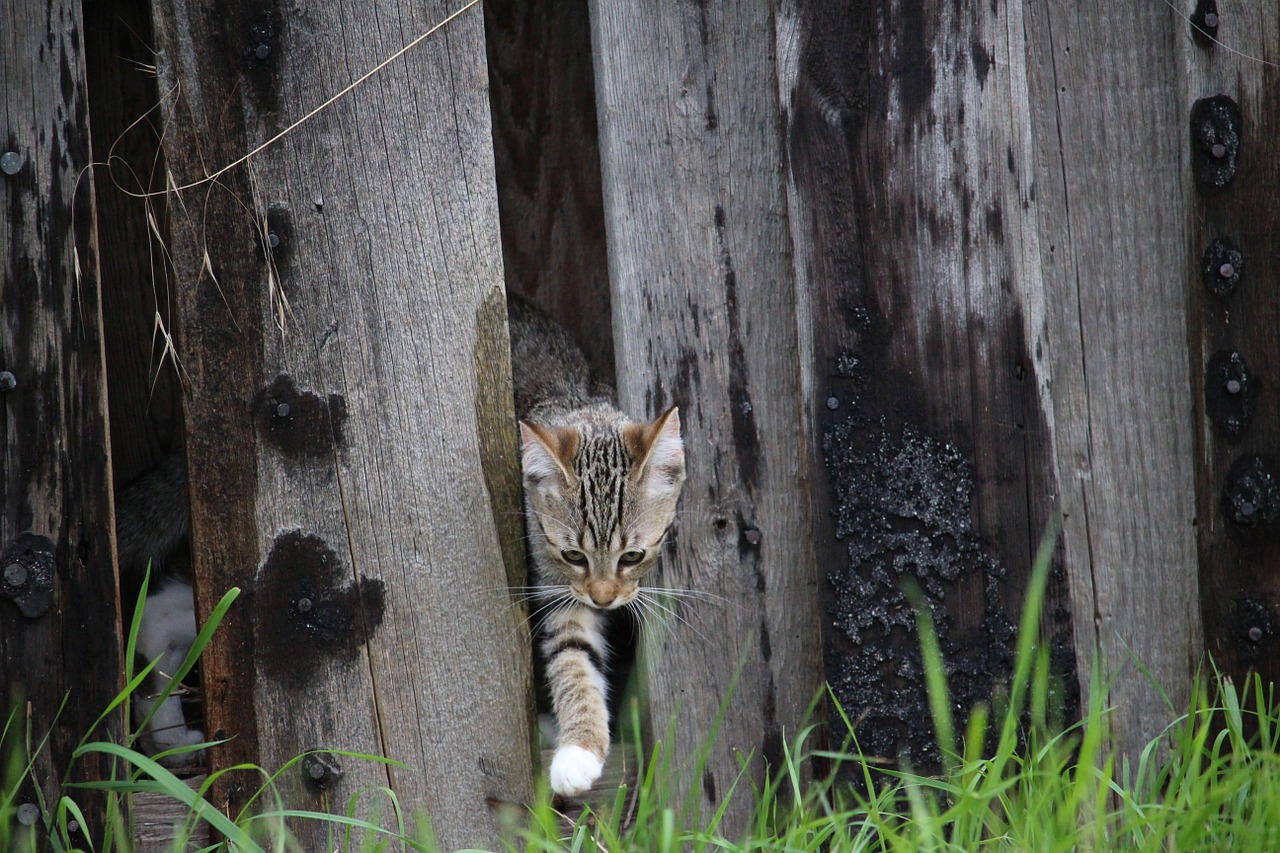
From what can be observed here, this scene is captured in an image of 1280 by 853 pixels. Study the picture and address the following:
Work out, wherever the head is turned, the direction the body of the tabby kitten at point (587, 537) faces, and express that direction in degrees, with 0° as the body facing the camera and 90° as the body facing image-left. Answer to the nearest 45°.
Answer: approximately 0°

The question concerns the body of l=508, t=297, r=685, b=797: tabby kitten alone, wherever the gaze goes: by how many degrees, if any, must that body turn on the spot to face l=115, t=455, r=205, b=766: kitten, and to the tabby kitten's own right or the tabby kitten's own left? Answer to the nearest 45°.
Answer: approximately 90° to the tabby kitten's own right
